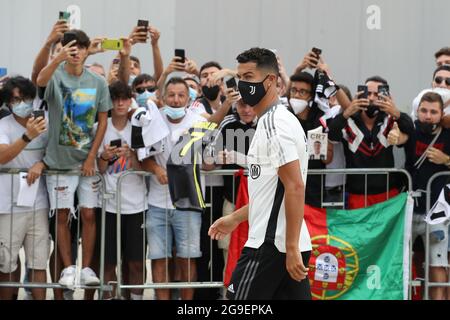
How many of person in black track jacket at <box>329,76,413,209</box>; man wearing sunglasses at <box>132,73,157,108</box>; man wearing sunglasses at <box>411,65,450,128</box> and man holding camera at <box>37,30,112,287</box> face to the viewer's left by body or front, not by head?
0

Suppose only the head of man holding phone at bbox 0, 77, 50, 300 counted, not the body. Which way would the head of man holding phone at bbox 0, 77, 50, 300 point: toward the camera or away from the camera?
toward the camera

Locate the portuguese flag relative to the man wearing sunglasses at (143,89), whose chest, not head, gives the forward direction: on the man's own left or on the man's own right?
on the man's own left

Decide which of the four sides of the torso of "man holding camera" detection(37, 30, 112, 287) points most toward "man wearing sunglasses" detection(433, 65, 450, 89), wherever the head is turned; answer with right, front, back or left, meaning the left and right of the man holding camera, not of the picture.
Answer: left

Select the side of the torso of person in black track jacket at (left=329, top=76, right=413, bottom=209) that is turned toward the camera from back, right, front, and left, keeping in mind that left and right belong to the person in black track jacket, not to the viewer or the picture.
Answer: front

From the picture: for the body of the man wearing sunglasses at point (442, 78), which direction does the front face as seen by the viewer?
toward the camera

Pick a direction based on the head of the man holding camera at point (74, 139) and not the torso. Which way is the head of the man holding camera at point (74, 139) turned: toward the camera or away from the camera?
toward the camera

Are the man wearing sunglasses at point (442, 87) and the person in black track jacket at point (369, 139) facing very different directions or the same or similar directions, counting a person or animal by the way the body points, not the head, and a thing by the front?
same or similar directions

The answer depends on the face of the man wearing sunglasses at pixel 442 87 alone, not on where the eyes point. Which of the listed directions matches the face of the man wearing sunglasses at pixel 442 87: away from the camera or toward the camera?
toward the camera

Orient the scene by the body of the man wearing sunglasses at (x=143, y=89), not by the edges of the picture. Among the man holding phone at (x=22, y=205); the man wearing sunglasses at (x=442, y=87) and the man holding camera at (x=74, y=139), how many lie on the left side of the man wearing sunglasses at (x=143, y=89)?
1

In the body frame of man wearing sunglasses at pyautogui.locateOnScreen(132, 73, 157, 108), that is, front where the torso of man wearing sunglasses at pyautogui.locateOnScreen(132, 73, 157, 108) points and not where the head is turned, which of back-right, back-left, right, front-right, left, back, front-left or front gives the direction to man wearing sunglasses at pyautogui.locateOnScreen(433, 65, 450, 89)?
left

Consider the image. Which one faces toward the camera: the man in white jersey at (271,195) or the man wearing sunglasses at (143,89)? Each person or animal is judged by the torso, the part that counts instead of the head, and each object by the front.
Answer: the man wearing sunglasses

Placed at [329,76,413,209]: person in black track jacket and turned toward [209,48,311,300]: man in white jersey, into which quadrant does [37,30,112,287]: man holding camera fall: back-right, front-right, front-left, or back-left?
front-right

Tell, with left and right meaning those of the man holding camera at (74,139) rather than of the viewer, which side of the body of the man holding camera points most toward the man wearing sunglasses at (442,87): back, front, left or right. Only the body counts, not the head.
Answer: left

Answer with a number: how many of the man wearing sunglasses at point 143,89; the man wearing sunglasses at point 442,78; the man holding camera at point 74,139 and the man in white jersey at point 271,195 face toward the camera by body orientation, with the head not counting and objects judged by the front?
3

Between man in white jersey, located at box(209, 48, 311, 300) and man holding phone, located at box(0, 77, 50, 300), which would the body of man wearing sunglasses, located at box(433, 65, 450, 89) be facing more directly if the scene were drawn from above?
the man in white jersey

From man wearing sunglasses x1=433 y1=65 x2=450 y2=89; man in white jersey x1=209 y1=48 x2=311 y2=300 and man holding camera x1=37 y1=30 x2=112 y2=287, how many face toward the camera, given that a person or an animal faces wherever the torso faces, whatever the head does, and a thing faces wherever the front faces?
2
